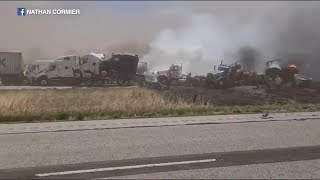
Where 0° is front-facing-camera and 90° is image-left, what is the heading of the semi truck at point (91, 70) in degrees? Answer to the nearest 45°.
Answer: approximately 90°

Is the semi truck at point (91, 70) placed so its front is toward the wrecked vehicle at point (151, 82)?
no

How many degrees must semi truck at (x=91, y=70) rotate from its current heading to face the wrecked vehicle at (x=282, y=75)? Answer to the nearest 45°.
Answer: approximately 180°

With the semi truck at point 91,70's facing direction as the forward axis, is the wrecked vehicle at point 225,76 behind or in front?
behind

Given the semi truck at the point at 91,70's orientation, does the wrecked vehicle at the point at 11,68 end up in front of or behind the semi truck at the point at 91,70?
in front
